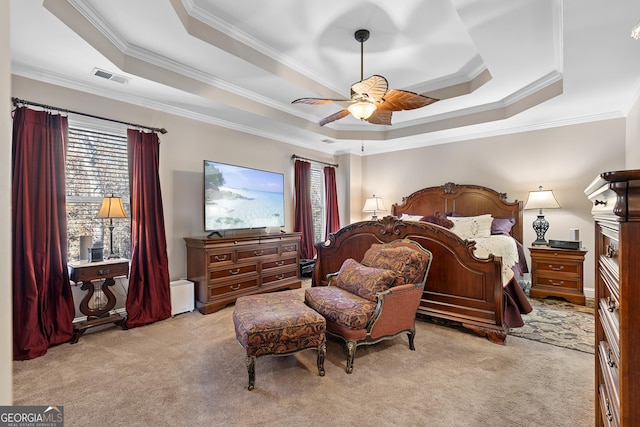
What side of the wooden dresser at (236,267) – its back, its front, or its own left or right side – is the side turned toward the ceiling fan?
front

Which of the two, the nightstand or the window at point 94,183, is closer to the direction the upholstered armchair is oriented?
the window

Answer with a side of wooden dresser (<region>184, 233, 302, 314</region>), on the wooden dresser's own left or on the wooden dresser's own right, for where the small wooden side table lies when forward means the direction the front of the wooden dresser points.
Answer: on the wooden dresser's own right

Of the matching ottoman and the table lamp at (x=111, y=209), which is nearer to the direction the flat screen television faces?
the matching ottoman

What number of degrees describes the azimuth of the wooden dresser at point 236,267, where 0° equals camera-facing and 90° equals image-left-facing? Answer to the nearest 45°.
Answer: approximately 315°

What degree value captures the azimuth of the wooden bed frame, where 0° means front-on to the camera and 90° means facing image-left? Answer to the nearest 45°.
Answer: approximately 45°

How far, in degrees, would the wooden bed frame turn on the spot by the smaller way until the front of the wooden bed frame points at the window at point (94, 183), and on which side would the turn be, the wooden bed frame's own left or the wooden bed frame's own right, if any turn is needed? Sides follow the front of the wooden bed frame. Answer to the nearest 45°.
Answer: approximately 45° to the wooden bed frame's own right

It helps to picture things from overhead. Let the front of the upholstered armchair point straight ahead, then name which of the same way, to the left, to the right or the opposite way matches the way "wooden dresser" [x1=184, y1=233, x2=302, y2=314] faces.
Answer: to the left

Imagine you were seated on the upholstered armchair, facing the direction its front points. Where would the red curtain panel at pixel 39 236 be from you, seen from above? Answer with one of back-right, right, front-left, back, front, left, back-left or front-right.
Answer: front-right

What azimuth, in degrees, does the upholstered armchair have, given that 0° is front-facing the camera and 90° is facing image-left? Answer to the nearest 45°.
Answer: approximately 45°

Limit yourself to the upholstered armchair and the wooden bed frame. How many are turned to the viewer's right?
0

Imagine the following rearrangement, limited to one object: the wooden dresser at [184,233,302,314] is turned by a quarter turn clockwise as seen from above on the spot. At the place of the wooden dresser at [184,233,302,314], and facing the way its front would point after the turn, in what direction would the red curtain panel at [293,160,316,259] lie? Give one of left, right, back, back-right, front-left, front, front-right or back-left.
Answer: back

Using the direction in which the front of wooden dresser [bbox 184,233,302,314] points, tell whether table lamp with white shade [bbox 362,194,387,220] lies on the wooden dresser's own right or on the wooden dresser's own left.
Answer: on the wooden dresser's own left

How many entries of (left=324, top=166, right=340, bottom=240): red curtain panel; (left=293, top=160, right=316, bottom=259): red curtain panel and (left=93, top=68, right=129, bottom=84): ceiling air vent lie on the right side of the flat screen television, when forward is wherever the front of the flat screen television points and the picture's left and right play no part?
1

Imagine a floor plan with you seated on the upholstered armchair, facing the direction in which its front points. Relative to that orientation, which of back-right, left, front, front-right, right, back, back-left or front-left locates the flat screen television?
right

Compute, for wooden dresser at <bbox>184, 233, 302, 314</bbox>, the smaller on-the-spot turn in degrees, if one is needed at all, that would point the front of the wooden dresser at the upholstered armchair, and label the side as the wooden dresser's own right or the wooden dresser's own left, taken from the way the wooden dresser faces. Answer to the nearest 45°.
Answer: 0° — it already faces it
